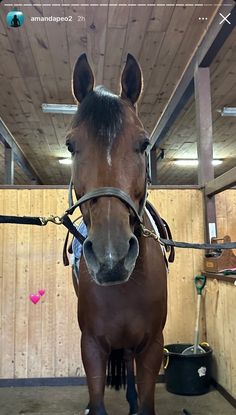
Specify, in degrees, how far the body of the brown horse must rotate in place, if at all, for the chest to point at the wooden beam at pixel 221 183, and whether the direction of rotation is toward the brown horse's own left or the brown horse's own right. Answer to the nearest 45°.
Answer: approximately 135° to the brown horse's own left

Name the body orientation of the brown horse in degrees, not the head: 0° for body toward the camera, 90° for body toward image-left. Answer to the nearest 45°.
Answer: approximately 0°

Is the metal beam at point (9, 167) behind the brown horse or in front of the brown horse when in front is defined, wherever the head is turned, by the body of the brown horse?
behind

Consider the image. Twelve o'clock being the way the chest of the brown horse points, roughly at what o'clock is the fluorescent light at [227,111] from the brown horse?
The fluorescent light is roughly at 7 o'clock from the brown horse.

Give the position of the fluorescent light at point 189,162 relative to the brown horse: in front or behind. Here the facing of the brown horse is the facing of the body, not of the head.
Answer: behind

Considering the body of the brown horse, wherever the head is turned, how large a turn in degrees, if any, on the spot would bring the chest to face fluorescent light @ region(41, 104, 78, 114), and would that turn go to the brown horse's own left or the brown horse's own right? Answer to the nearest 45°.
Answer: approximately 180°
